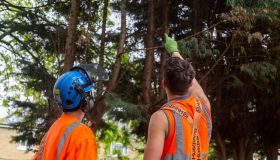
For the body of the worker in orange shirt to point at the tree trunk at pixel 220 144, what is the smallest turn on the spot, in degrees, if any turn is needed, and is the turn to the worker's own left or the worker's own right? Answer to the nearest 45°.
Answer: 0° — they already face it

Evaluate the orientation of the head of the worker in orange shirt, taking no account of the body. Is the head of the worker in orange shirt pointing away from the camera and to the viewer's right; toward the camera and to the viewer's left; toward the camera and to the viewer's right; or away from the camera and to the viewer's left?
away from the camera and to the viewer's right

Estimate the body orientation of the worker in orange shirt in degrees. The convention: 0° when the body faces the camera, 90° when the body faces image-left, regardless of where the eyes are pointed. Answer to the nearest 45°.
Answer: approximately 225°

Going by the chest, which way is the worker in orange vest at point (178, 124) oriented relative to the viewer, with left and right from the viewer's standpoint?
facing away from the viewer and to the left of the viewer
